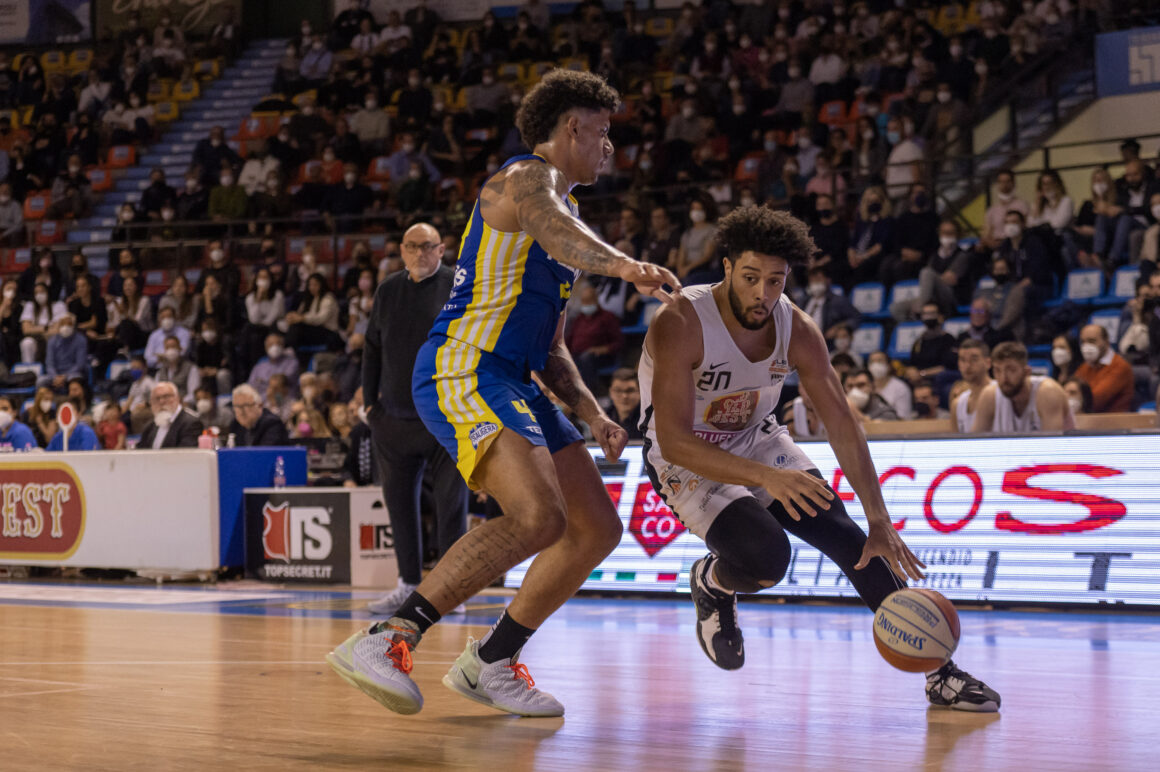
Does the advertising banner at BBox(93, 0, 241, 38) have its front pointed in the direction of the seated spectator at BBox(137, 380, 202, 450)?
yes

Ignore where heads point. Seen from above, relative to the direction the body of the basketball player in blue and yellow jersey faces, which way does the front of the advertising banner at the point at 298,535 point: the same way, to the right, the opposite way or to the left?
to the right

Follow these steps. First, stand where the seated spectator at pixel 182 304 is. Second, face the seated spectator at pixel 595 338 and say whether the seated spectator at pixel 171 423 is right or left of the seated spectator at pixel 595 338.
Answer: right

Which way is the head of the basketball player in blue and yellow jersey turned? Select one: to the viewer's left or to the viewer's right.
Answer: to the viewer's right

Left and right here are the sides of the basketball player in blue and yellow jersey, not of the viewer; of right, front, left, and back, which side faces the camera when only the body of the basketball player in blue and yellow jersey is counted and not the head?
right

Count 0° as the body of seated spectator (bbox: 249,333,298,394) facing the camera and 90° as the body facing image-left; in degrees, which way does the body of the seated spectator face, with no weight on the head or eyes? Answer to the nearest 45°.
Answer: approximately 0°

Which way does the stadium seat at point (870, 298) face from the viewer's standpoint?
toward the camera

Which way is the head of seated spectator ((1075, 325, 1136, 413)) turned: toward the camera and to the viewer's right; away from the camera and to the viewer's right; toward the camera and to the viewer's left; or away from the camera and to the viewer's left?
toward the camera and to the viewer's left

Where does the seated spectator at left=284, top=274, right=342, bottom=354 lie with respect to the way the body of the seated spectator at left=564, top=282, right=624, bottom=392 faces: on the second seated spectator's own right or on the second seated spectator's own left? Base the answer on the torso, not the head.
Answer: on the second seated spectator's own right

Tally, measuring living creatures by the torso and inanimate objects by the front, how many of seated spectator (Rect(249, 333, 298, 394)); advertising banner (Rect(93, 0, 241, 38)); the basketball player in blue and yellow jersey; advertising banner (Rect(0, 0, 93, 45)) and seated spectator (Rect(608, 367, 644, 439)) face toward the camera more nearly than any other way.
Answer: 4

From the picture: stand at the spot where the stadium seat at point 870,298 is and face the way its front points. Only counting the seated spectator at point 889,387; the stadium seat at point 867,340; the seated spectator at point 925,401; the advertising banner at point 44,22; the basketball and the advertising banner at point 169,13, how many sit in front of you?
4

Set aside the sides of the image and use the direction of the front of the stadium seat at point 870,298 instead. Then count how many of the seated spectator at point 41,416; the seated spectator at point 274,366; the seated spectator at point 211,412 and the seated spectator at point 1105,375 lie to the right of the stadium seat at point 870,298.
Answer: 3

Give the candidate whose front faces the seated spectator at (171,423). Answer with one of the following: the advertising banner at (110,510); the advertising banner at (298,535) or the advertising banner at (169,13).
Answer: the advertising banner at (169,13)

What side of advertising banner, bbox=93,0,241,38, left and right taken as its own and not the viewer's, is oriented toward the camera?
front
